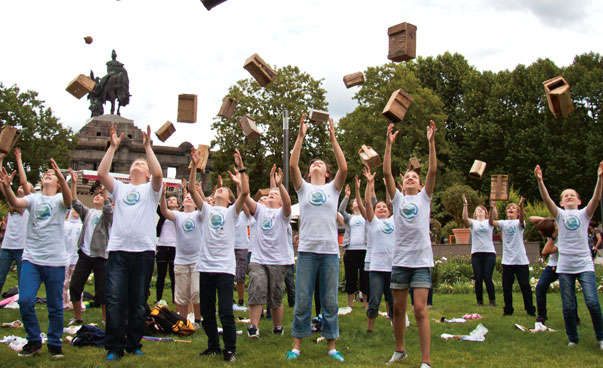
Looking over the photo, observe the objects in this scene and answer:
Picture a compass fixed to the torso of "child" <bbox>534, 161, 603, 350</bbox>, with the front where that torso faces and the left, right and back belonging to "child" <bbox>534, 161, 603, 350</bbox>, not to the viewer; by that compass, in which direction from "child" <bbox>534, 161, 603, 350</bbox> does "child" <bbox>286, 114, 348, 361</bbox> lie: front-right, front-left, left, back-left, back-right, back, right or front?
front-right

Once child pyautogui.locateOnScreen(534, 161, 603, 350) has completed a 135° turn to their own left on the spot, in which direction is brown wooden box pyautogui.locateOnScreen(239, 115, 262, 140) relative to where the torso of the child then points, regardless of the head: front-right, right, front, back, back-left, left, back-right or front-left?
back-left

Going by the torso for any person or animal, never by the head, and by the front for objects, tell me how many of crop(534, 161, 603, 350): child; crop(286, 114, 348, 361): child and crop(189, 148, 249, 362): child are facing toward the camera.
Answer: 3

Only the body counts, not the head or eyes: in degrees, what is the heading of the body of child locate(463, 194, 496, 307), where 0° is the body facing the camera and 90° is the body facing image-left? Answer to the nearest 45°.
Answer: approximately 0°

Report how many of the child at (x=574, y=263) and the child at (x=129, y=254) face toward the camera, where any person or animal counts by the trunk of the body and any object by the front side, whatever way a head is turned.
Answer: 2

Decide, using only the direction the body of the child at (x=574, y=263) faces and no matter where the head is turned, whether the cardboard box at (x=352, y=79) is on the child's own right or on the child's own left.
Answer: on the child's own right

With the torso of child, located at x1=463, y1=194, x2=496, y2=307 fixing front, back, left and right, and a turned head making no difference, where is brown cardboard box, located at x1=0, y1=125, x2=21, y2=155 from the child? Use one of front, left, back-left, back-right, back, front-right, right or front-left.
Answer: front-right

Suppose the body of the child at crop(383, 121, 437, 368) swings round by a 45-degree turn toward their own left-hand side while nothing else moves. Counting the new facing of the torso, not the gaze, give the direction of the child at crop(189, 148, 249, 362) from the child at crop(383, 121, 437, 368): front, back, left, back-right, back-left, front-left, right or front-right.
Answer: back-right

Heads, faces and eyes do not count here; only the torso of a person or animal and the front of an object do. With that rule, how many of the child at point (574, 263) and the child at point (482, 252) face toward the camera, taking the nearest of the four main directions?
2
